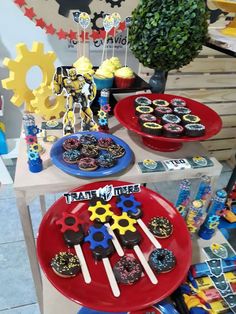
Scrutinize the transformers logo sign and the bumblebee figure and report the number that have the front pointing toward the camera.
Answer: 2

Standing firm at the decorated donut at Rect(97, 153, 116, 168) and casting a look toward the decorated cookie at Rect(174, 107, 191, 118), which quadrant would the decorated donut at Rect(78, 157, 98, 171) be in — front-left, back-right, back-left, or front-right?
back-left

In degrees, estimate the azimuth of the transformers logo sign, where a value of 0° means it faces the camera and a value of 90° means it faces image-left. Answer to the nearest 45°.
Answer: approximately 0°
